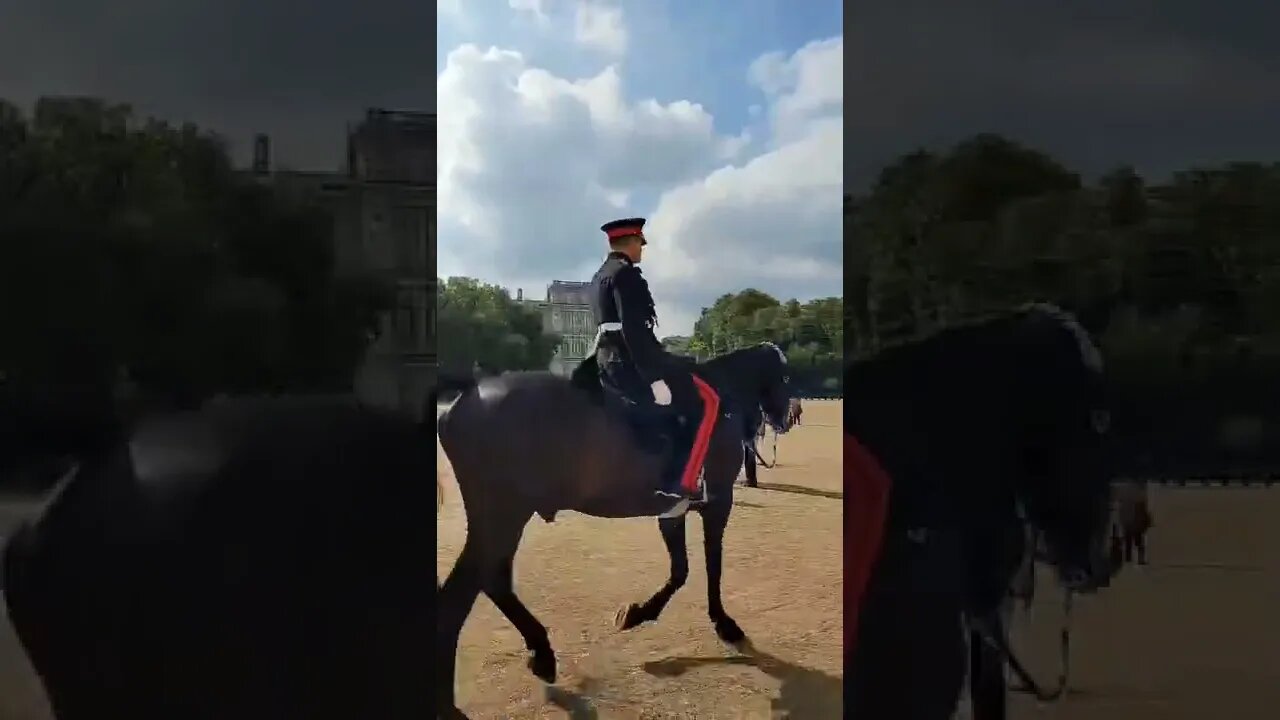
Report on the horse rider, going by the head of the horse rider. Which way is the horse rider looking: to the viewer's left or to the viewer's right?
to the viewer's right

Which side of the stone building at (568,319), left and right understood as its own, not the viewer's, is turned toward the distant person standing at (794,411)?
front
